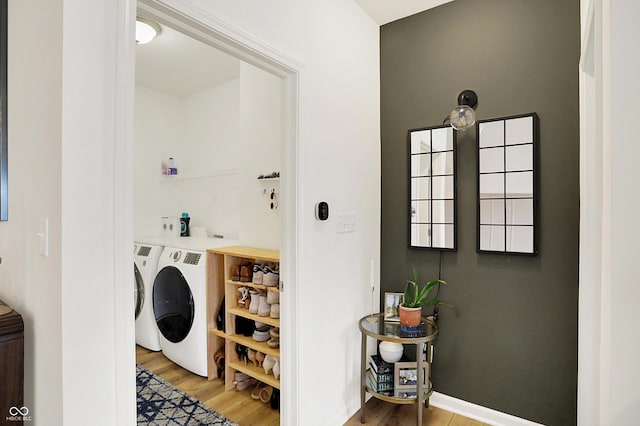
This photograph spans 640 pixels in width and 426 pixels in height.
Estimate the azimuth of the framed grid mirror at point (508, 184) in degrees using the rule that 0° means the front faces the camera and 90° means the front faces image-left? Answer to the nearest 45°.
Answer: approximately 45°

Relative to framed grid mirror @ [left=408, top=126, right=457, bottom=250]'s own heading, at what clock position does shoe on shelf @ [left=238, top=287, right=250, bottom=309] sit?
The shoe on shelf is roughly at 1 o'clock from the framed grid mirror.

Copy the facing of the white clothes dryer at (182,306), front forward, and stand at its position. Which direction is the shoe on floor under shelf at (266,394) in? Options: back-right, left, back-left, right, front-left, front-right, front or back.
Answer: left

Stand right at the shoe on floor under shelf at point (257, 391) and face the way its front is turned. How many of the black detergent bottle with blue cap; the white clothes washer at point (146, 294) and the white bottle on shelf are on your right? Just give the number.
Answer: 3

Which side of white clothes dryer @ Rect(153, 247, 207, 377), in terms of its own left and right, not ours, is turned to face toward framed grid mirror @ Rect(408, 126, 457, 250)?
left

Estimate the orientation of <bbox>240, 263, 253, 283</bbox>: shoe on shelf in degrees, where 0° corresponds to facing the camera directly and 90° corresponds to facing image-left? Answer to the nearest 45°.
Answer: approximately 45°

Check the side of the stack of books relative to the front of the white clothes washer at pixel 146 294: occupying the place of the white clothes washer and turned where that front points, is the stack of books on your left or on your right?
on your left
